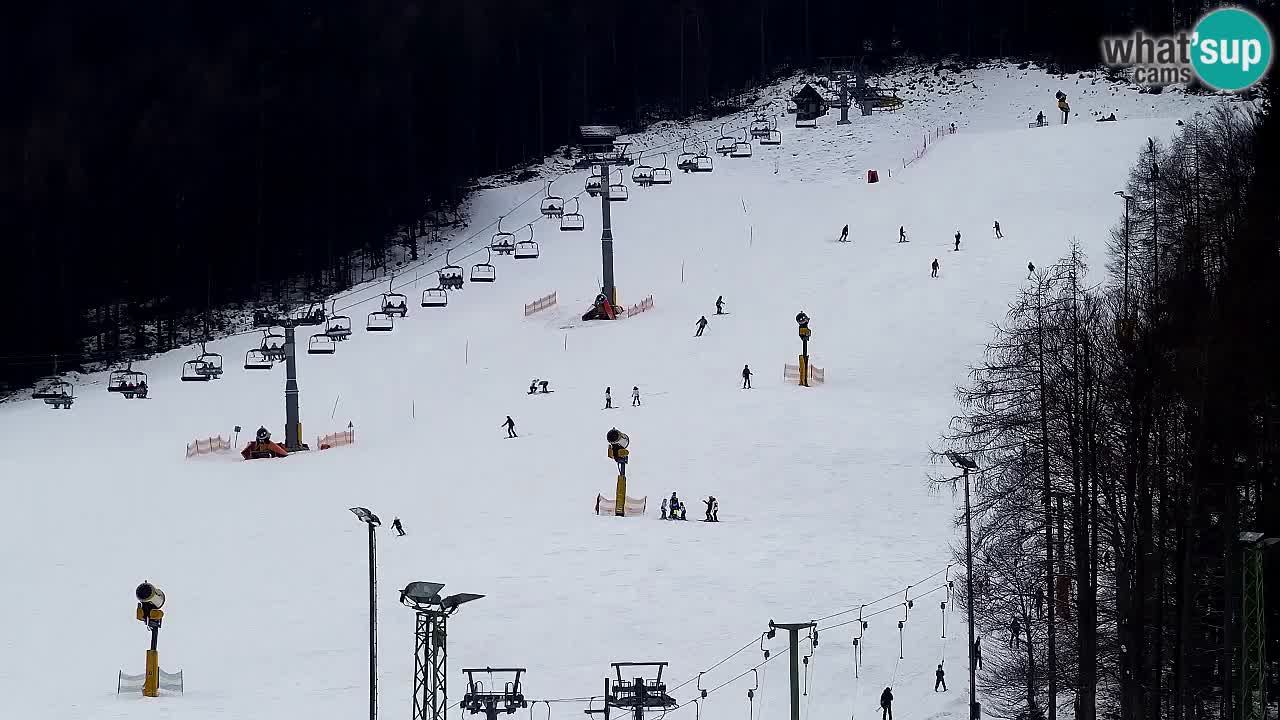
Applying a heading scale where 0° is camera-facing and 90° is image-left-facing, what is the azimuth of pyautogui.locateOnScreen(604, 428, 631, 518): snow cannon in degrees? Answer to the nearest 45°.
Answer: approximately 45°

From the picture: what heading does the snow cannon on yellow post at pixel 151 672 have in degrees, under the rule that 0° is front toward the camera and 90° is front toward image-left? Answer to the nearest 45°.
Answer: approximately 45°
